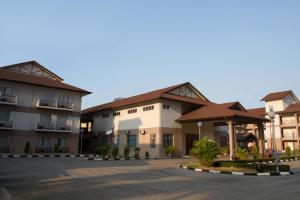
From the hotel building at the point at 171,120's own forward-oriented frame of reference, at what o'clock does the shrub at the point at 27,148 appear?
The shrub is roughly at 4 o'clock from the hotel building.

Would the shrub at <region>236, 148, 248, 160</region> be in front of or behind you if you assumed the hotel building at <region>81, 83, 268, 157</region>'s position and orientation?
in front

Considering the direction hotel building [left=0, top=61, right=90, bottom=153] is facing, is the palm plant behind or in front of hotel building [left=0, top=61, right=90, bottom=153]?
in front

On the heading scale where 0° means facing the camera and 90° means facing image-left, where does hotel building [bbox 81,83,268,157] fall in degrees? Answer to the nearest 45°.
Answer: approximately 315°
